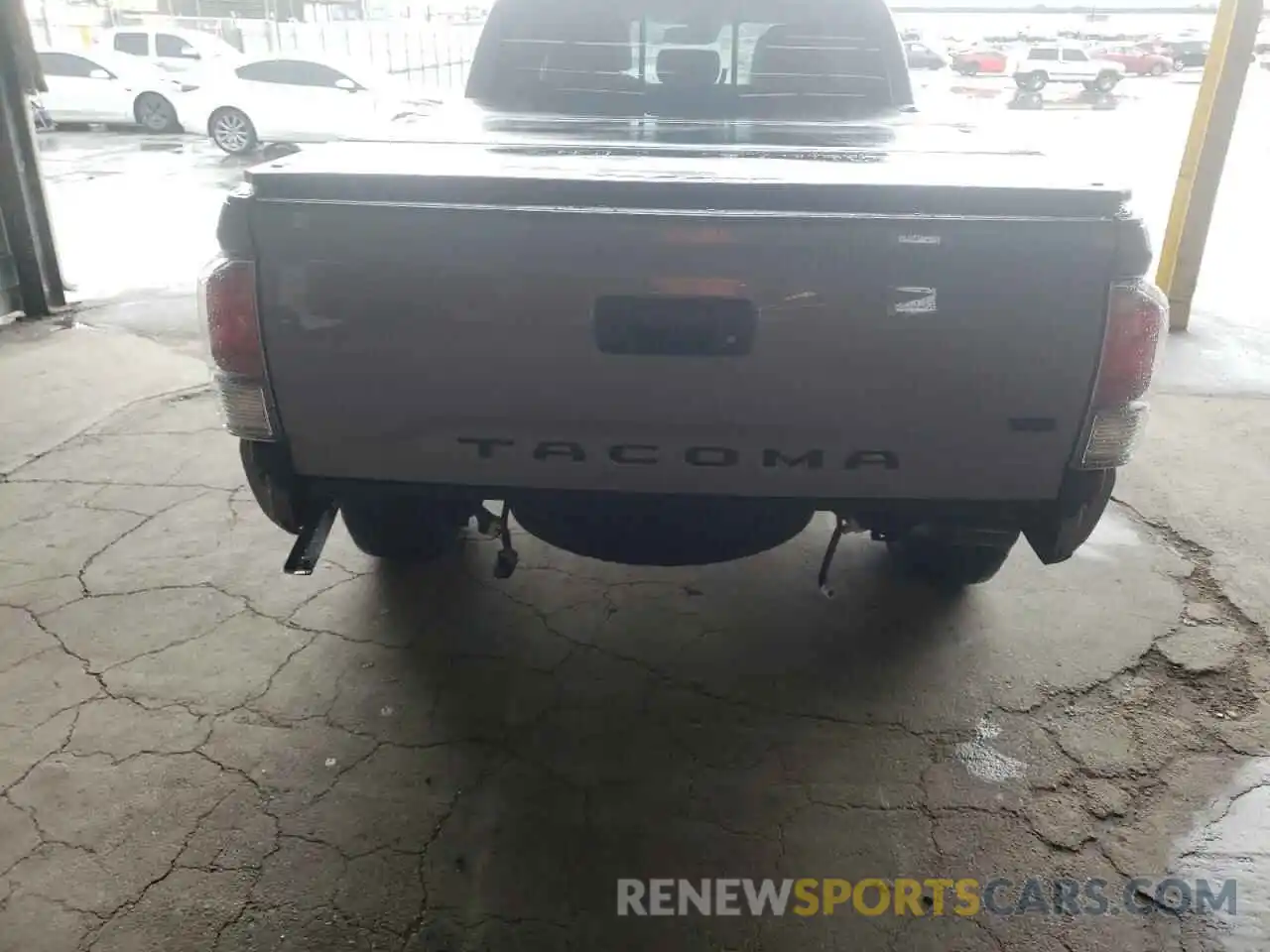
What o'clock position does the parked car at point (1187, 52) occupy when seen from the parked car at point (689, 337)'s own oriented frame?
the parked car at point (1187, 52) is roughly at 1 o'clock from the parked car at point (689, 337).

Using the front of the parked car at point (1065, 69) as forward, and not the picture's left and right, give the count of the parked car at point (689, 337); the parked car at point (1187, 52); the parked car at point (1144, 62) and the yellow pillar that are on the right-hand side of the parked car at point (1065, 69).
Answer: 2

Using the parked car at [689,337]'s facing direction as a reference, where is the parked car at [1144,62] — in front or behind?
in front

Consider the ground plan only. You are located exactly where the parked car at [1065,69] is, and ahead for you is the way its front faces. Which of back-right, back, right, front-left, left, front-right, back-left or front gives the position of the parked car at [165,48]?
back-right

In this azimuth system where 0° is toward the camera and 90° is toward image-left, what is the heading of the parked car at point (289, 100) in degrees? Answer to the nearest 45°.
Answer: approximately 270°

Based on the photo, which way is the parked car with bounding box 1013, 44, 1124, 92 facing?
to the viewer's right

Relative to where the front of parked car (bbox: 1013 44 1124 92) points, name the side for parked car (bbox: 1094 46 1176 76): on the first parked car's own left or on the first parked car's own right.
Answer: on the first parked car's own left

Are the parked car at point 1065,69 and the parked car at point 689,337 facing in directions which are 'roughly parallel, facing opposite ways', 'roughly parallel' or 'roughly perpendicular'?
roughly perpendicular

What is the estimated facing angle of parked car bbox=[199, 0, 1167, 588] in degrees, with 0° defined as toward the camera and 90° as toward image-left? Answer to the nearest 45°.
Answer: approximately 180°

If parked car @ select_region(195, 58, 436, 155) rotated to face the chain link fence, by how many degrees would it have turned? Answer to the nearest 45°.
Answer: approximately 90° to its left

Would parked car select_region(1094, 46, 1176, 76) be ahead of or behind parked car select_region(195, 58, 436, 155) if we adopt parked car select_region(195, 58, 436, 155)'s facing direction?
ahead
